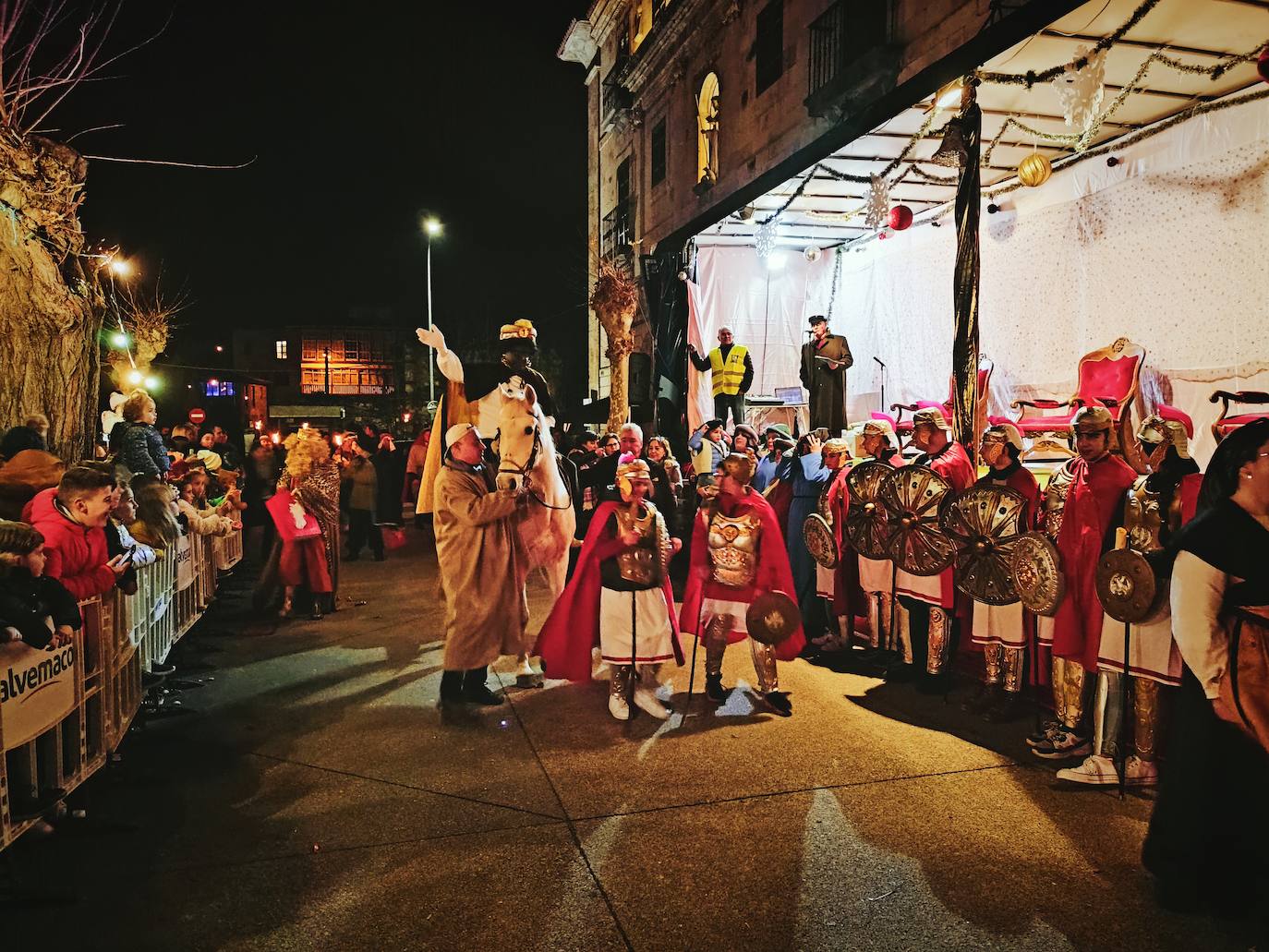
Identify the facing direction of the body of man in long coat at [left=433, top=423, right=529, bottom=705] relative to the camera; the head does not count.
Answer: to the viewer's right

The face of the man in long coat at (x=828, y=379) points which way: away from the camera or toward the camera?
toward the camera

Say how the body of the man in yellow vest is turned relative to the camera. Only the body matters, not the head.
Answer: toward the camera

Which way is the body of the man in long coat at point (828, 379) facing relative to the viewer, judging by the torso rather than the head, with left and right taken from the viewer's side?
facing the viewer and to the left of the viewer

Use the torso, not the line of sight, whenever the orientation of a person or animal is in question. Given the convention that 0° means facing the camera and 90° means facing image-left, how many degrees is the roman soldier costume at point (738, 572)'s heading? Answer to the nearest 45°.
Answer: approximately 0°

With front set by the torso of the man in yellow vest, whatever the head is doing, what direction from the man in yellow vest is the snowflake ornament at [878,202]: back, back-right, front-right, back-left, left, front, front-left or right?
front-left

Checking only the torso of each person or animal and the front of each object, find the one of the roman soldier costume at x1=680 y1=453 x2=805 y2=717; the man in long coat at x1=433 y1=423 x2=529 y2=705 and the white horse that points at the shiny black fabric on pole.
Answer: the man in long coat

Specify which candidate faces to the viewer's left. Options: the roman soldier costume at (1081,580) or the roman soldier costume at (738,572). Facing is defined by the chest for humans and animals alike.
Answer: the roman soldier costume at (1081,580)

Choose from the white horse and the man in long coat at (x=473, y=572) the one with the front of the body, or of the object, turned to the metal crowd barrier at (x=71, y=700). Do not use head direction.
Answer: the white horse

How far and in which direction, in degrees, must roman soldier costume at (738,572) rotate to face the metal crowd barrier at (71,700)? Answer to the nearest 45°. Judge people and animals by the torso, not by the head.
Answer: approximately 45° to its right

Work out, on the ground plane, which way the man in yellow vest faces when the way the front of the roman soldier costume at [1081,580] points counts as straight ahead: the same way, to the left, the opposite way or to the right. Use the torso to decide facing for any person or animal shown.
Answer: to the left

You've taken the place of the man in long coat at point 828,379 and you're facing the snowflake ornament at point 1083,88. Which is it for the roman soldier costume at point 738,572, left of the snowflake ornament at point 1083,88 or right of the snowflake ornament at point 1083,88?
right

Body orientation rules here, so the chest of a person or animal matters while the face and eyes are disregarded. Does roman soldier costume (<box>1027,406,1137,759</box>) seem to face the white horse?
yes

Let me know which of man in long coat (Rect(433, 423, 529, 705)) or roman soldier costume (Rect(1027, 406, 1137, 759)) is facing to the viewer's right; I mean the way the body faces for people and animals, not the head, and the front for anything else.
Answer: the man in long coat

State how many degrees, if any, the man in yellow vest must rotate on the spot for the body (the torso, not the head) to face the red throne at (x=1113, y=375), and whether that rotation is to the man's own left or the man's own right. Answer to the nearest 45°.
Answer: approximately 45° to the man's own left
